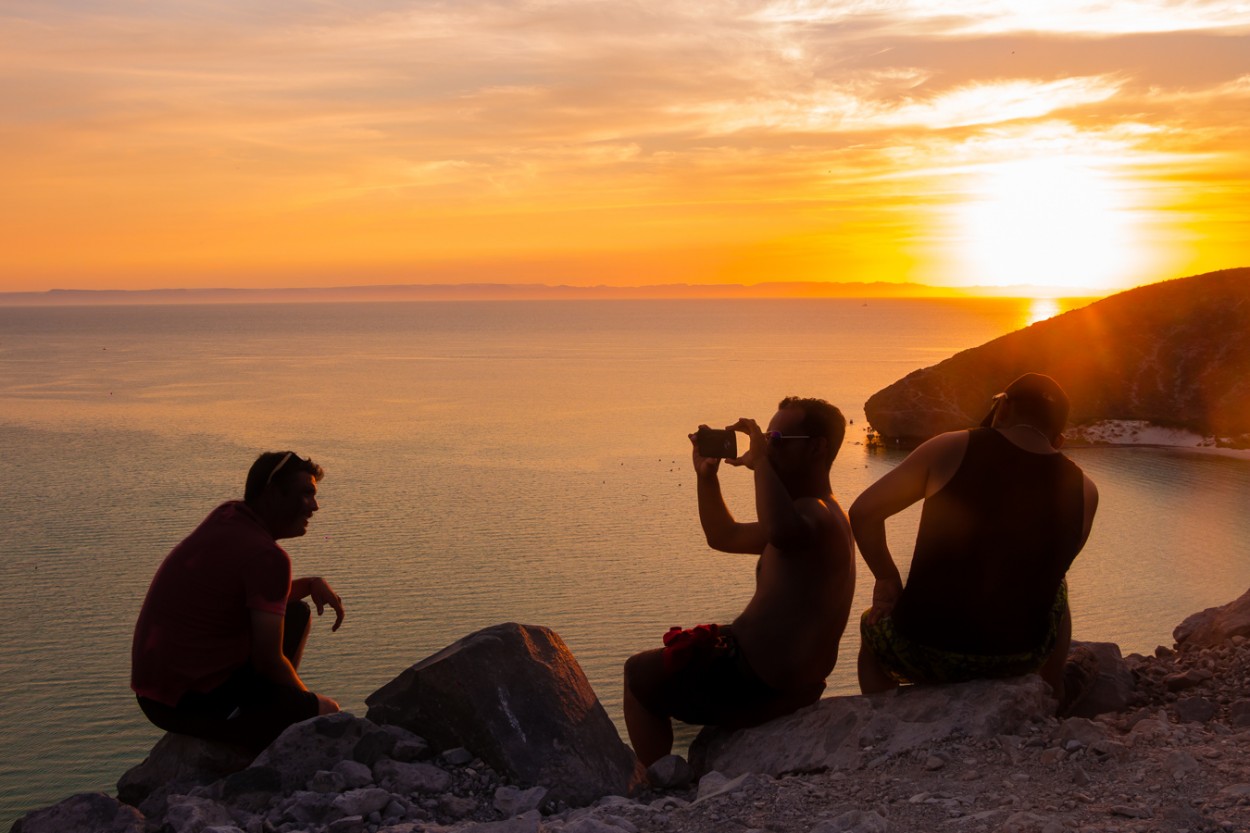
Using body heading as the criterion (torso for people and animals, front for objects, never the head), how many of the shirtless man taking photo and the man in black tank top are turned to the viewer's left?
1

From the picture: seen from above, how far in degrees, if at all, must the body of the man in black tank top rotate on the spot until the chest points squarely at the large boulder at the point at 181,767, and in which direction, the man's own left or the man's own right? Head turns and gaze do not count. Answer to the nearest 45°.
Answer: approximately 90° to the man's own left

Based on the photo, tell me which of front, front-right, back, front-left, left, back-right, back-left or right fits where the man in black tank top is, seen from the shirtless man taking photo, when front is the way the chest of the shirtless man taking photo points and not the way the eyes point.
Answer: back

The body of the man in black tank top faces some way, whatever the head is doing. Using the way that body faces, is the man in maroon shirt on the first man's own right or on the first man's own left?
on the first man's own left

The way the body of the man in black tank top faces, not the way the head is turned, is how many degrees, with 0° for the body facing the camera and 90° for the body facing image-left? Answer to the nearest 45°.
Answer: approximately 180°

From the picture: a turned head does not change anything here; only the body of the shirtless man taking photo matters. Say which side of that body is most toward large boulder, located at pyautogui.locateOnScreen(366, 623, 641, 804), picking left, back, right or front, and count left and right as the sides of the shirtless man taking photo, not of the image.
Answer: front

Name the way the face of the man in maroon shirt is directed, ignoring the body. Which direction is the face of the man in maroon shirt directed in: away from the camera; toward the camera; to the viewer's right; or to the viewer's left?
to the viewer's right

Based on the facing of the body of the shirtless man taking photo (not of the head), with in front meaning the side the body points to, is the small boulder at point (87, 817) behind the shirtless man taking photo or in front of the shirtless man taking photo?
in front

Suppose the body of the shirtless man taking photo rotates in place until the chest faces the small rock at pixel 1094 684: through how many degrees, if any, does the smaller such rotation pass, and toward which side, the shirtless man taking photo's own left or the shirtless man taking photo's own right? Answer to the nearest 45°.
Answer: approximately 135° to the shirtless man taking photo's own right

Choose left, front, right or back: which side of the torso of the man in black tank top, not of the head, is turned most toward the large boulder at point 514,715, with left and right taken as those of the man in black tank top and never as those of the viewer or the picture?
left

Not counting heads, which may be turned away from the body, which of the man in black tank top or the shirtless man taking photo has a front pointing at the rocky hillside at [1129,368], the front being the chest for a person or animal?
the man in black tank top

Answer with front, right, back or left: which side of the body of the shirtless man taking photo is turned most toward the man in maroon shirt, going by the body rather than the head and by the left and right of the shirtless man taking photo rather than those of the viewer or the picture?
front

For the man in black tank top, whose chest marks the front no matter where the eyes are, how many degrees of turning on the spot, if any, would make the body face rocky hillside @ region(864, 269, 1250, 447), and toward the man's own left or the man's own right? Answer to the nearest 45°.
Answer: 0° — they already face it
